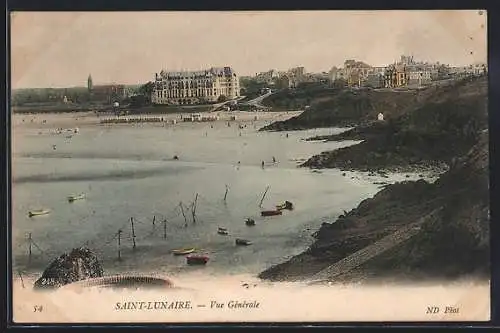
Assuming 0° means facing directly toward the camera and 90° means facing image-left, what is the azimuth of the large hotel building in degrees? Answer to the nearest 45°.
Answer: approximately 0°
